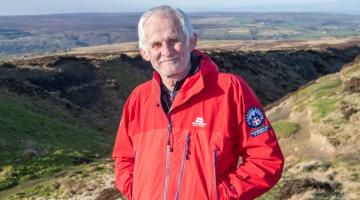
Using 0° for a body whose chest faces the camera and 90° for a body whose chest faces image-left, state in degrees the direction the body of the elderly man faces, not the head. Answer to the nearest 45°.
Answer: approximately 45°
